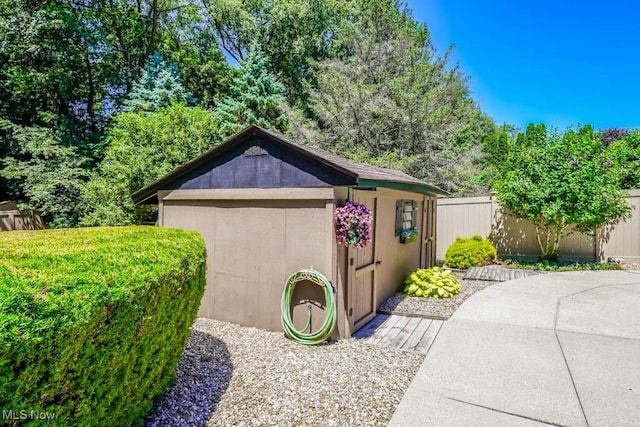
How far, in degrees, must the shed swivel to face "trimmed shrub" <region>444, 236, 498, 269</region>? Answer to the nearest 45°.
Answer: approximately 90° to its left

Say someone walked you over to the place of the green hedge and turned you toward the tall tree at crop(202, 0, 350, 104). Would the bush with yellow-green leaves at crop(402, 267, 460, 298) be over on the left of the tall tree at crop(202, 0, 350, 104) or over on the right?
right

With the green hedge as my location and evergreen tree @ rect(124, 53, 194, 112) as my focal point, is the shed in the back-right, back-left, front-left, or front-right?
front-right

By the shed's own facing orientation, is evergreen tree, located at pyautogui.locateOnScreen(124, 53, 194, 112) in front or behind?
behind

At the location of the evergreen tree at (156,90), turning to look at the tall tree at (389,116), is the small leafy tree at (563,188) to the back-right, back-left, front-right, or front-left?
front-right

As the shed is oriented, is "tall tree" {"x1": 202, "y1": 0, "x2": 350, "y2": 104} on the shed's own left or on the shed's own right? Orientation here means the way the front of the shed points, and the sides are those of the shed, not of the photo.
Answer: on the shed's own left

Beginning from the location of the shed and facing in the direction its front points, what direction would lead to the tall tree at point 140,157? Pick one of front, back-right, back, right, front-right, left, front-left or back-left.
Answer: back

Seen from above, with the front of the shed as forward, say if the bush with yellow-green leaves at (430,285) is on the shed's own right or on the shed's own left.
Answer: on the shed's own left

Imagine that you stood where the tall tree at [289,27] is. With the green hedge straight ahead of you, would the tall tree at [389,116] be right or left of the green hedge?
left

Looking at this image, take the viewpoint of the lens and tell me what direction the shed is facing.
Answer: facing the viewer and to the right of the viewer
